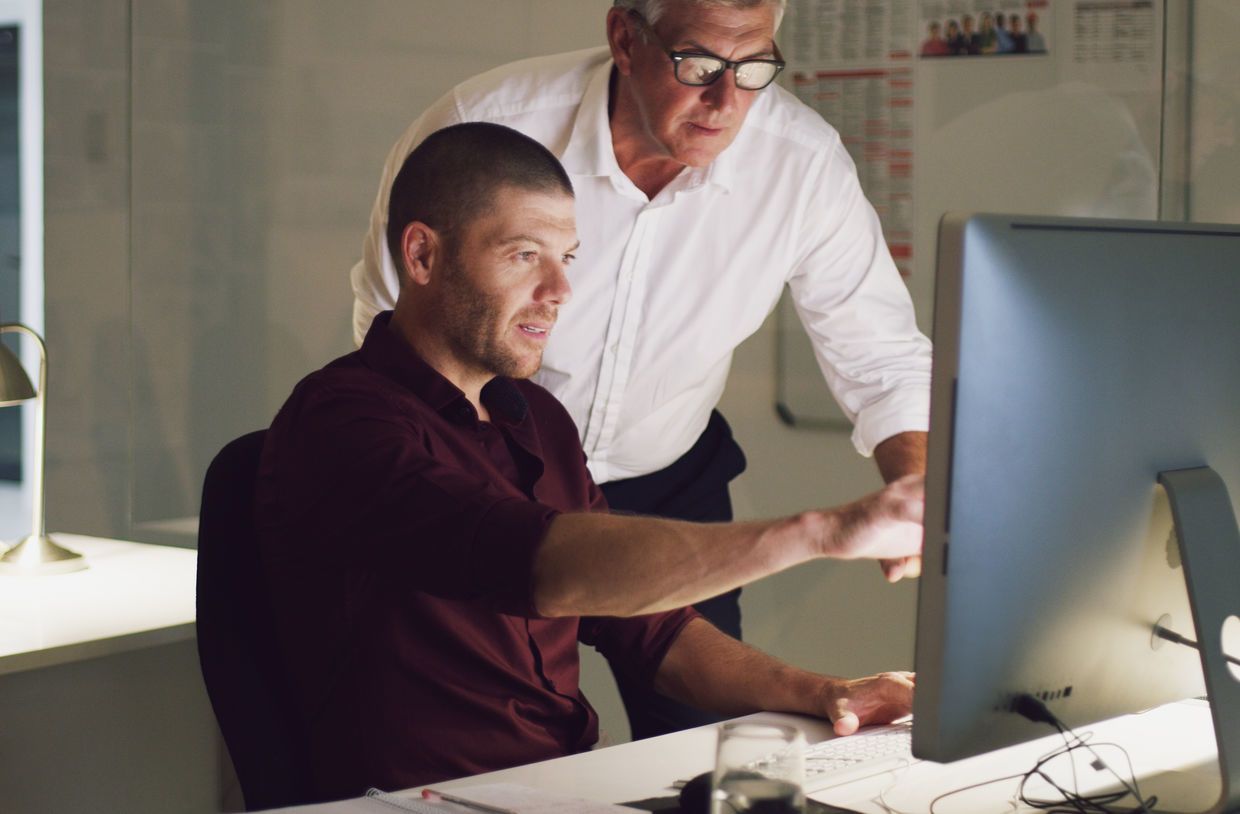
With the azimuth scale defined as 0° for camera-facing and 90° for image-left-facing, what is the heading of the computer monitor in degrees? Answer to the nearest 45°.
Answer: approximately 135°

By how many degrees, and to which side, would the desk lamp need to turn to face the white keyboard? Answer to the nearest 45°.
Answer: approximately 135° to its left

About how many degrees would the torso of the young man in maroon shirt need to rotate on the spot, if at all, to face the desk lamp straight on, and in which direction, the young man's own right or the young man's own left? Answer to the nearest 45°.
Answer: approximately 180°

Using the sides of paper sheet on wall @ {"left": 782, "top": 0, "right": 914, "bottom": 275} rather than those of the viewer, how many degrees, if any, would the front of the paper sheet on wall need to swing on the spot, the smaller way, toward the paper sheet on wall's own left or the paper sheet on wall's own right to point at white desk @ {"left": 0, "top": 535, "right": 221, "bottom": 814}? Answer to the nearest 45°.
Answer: approximately 45° to the paper sheet on wall's own right

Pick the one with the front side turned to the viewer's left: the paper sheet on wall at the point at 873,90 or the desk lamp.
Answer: the desk lamp

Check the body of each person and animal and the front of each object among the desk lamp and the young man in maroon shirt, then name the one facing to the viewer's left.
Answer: the desk lamp

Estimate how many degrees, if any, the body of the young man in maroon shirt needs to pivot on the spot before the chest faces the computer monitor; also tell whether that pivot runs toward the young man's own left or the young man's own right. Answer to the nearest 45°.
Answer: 0° — they already face it

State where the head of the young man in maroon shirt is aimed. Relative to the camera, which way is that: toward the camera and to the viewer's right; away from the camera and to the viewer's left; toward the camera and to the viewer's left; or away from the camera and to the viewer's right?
toward the camera and to the viewer's right

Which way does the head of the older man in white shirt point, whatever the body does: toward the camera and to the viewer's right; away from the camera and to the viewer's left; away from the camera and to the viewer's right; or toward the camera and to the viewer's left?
toward the camera and to the viewer's right

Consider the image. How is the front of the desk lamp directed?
to the viewer's left
